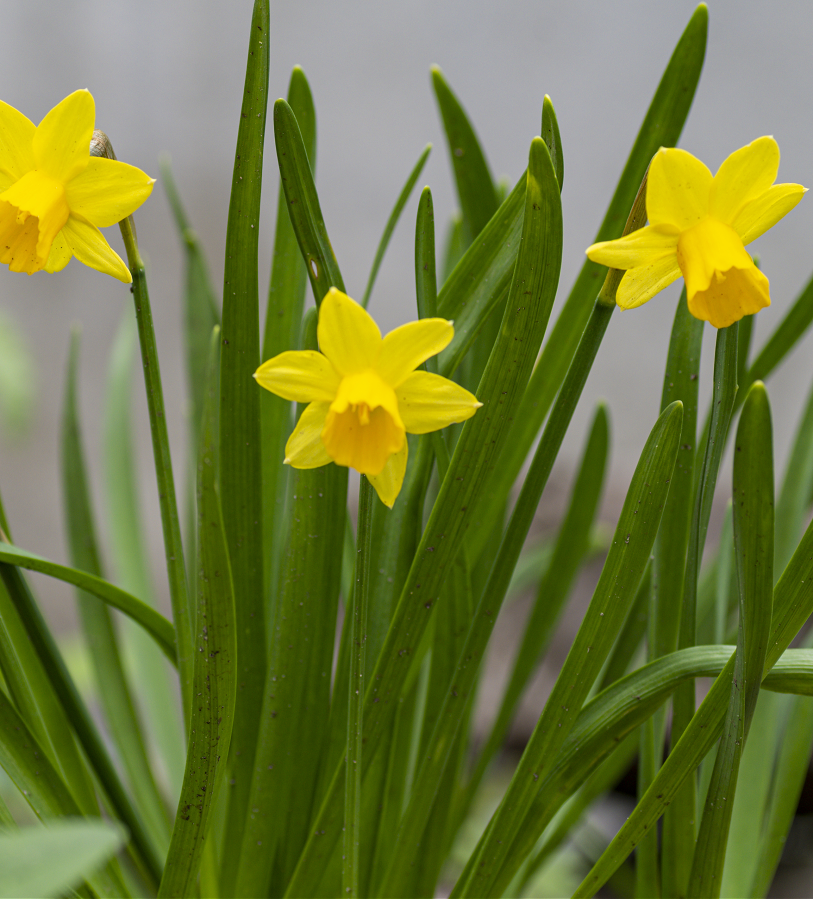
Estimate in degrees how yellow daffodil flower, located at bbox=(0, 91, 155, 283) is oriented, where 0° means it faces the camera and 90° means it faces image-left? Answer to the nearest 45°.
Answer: approximately 45°
